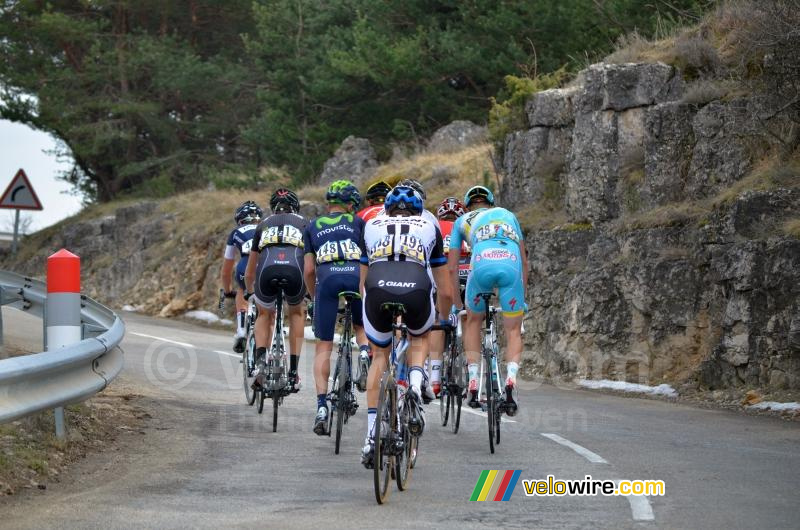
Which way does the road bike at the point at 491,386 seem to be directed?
away from the camera

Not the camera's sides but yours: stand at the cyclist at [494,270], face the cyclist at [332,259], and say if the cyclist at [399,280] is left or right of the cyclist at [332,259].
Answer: left

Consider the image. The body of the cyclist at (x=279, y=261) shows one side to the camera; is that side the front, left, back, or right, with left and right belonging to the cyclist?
back

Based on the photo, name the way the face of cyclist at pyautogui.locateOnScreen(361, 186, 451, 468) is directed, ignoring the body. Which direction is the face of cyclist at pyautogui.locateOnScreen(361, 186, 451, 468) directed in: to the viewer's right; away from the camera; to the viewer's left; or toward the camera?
away from the camera

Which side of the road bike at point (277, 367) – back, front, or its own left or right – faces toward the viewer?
back

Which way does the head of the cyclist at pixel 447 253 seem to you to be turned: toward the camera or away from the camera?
away from the camera

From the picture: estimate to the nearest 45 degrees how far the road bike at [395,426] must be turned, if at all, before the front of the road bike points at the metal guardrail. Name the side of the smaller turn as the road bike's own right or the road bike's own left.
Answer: approximately 90° to the road bike's own left

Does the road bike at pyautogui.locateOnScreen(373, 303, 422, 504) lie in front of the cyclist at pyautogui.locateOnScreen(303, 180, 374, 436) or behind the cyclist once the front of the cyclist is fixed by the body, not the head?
behind

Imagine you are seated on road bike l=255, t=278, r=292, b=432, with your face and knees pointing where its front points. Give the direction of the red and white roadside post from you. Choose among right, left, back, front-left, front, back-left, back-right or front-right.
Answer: back-left

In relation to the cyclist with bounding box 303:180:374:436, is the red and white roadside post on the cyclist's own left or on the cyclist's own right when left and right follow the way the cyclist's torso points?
on the cyclist's own left

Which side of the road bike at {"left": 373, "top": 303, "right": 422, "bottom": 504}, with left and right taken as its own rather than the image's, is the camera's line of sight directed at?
back

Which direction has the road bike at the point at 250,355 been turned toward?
away from the camera
